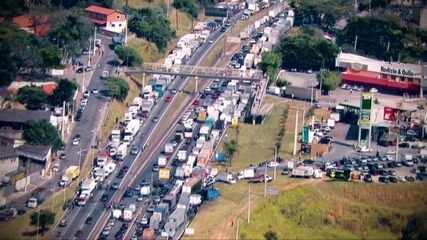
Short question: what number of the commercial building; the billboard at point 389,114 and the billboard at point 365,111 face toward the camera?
3

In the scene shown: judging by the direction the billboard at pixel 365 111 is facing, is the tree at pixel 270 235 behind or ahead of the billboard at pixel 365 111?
ahead

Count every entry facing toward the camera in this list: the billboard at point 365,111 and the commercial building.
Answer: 2

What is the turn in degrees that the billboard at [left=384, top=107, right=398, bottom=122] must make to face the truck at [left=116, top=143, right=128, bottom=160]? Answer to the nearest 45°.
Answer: approximately 45° to its right

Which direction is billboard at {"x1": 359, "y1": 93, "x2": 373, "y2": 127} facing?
toward the camera

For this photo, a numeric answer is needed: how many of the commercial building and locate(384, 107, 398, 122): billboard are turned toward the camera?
2

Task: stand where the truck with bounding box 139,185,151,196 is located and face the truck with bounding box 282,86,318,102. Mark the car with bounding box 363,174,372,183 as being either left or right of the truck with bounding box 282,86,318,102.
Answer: right

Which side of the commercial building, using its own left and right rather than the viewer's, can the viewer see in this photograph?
front

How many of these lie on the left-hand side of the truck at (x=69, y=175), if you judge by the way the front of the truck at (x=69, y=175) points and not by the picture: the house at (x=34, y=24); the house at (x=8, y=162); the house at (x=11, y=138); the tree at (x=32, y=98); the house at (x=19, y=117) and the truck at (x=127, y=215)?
1

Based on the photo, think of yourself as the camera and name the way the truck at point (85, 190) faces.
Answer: facing the viewer and to the left of the viewer

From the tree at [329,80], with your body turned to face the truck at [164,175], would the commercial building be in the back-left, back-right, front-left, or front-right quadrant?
back-left
